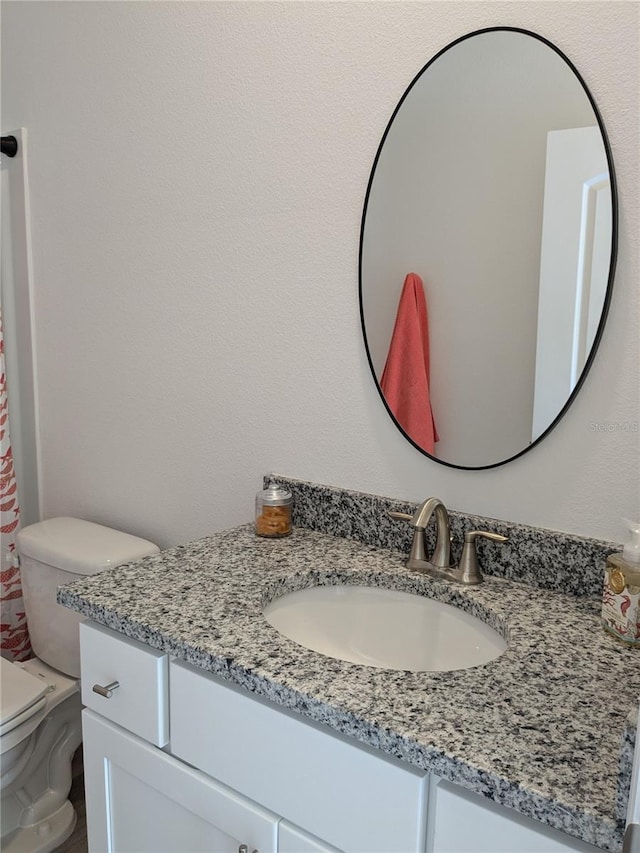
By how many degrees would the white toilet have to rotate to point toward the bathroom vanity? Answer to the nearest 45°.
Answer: approximately 45° to its left

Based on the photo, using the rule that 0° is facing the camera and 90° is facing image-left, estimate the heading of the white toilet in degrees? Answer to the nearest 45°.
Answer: approximately 45°

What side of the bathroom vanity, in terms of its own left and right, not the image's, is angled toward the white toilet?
right

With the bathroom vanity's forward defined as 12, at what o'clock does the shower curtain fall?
The shower curtain is roughly at 3 o'clock from the bathroom vanity.

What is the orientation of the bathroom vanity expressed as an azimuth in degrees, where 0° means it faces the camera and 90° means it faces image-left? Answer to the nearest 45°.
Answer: approximately 45°

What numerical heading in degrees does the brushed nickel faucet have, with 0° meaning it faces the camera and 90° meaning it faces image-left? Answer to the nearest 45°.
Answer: approximately 45°
